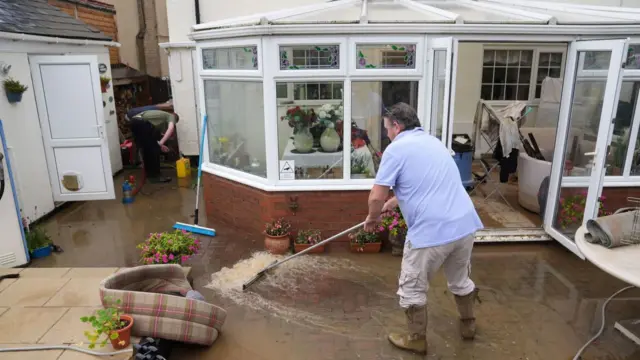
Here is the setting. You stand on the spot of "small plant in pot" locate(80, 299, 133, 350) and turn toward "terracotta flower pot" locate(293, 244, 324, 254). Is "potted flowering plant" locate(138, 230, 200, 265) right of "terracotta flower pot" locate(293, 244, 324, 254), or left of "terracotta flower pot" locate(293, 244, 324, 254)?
left

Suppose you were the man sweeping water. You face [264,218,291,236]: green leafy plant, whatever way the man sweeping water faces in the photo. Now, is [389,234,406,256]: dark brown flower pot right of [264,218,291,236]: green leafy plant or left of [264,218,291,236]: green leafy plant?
right

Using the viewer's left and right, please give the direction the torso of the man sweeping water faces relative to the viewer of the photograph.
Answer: facing away from the viewer and to the left of the viewer

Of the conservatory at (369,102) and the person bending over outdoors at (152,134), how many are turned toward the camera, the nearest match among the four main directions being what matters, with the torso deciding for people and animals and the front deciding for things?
1

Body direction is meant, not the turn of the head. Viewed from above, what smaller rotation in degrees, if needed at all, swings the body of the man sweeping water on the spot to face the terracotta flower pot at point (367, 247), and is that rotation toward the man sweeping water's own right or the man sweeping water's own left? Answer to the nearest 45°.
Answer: approximately 45° to the man sweeping water's own right

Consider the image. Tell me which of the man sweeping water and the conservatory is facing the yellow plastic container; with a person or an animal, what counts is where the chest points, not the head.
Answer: the man sweeping water
